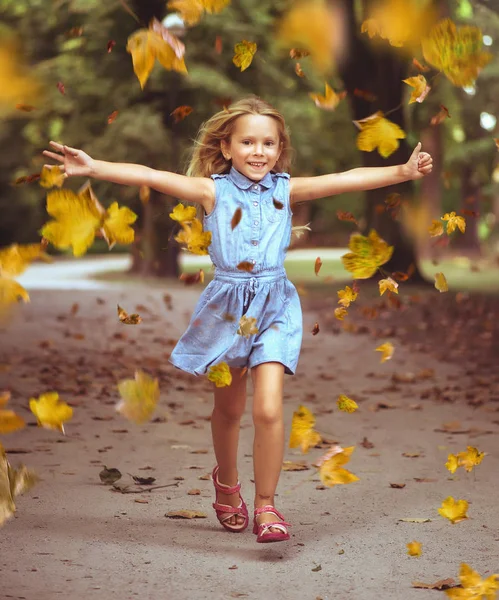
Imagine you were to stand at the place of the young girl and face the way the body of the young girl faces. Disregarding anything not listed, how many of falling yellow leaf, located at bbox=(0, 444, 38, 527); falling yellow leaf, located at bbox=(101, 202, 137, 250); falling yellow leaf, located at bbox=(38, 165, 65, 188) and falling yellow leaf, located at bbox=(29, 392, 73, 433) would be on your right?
4

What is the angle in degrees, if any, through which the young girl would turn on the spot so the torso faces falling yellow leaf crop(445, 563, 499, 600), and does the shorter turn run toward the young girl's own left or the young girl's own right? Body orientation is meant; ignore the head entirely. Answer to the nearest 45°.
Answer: approximately 45° to the young girl's own left

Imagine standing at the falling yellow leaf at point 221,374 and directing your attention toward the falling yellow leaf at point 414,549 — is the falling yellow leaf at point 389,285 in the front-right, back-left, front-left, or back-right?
front-left

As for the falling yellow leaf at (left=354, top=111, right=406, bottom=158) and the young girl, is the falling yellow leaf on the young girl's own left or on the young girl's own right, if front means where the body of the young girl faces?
on the young girl's own left

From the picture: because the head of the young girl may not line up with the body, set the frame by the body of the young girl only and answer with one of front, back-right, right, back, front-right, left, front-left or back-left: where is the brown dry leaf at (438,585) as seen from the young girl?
front-left

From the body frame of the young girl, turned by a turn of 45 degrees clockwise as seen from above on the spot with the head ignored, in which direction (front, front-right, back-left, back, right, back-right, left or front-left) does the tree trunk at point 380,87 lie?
back-right

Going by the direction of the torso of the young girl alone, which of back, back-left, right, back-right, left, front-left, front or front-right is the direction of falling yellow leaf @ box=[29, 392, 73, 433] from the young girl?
right

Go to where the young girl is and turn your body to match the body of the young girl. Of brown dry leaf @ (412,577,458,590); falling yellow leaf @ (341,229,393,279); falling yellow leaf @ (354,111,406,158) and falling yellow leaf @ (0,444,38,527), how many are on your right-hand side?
1

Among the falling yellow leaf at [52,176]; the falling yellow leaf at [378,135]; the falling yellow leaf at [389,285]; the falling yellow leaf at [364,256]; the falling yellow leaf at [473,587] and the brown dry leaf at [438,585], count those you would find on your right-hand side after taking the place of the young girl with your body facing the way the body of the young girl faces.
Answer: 1

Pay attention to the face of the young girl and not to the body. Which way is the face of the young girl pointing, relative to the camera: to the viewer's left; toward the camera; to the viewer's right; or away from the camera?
toward the camera

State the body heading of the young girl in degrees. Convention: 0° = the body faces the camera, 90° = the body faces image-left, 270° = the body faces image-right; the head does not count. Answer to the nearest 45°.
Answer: approximately 0°

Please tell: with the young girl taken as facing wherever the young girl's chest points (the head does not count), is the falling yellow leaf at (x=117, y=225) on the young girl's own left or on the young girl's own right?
on the young girl's own right

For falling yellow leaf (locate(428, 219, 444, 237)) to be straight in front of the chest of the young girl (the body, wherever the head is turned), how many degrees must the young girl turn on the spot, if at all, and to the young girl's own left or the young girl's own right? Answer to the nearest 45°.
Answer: approximately 135° to the young girl's own left

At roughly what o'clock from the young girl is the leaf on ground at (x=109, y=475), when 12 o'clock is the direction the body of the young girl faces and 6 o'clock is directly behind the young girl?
The leaf on ground is roughly at 5 o'clock from the young girl.

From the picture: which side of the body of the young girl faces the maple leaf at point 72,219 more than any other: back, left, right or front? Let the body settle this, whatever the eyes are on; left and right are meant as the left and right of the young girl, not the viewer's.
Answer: right
